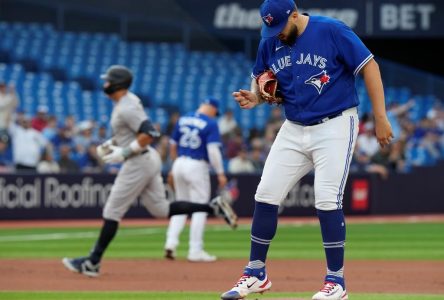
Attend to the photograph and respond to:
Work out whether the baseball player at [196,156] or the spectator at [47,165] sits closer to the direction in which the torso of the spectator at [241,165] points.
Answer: the baseball player

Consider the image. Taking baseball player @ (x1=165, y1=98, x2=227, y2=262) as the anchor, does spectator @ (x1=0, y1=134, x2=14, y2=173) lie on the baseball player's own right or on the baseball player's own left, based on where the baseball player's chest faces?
on the baseball player's own left

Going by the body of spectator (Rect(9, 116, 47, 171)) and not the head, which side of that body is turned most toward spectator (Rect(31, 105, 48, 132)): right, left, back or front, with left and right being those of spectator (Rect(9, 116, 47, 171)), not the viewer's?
back

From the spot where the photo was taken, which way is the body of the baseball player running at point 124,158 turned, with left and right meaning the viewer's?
facing to the left of the viewer

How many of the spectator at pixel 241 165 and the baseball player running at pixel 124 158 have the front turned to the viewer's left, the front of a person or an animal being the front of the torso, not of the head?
1

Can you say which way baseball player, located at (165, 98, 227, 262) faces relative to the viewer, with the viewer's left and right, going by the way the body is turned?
facing away from the viewer and to the right of the viewer

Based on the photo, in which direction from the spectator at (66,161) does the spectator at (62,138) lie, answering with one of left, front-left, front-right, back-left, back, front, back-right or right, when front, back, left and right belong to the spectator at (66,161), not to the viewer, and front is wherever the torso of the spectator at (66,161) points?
back

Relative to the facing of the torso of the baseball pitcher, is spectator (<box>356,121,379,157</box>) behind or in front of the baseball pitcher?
behind

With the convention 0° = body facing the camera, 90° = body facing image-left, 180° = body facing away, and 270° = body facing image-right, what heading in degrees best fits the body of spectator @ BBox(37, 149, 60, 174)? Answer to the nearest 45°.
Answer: approximately 0°
